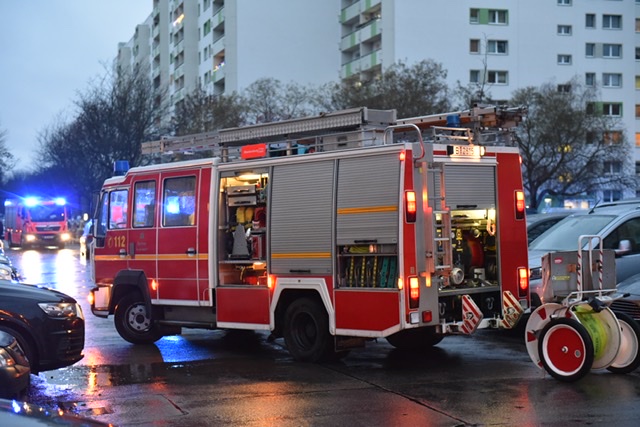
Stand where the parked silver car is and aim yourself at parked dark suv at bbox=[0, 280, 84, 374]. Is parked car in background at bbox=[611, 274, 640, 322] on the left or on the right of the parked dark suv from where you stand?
left

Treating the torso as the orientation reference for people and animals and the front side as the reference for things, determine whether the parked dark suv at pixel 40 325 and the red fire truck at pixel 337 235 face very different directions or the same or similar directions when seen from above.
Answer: very different directions

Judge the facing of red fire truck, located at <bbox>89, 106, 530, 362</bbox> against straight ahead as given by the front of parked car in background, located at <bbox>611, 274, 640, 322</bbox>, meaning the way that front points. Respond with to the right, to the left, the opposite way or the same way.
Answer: to the right

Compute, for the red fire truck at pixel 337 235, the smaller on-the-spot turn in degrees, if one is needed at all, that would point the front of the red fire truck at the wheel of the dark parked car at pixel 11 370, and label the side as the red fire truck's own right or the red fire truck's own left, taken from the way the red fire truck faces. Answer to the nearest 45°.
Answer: approximately 90° to the red fire truck's own left

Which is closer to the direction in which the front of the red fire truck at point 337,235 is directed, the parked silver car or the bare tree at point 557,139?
the bare tree

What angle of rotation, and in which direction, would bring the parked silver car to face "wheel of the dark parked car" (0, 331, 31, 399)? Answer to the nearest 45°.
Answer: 0° — it already faces it

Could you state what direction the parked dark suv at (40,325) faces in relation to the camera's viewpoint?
facing the viewer and to the right of the viewer

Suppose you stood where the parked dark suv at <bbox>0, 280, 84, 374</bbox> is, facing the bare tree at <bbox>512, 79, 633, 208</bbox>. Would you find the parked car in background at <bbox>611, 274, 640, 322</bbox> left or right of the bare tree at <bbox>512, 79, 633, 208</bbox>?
right

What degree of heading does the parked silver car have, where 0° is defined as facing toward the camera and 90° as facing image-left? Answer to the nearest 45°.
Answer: approximately 45°

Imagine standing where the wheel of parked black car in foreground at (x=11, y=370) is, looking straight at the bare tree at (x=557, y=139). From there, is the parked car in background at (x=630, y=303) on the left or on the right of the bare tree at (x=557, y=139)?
right

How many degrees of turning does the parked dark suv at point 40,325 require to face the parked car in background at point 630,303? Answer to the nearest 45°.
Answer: approximately 45° to its left

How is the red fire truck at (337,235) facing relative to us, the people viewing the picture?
facing away from the viewer and to the left of the viewer

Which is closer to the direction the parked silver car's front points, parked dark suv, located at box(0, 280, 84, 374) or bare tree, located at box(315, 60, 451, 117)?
the parked dark suv
